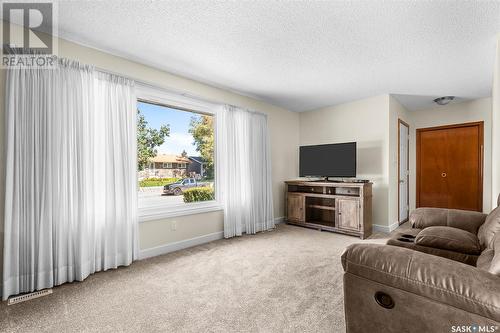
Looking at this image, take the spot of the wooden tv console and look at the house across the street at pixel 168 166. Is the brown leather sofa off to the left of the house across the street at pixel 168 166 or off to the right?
left

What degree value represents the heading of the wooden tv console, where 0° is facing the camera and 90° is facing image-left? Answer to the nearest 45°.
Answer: approximately 45°

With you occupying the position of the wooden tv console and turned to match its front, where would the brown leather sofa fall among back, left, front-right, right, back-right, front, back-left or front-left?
front-left

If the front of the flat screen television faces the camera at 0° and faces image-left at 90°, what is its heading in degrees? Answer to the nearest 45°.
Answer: approximately 45°

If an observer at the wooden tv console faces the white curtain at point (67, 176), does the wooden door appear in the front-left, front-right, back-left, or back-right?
back-left

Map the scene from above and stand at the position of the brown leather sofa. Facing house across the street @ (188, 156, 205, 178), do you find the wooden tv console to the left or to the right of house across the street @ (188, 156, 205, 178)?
right

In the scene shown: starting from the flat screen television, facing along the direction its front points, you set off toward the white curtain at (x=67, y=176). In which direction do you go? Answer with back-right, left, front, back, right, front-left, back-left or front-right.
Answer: front

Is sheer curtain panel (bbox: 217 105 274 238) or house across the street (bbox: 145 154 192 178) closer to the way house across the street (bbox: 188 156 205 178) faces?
the sheer curtain panel

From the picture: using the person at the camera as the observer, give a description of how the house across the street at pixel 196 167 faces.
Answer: facing the viewer and to the right of the viewer

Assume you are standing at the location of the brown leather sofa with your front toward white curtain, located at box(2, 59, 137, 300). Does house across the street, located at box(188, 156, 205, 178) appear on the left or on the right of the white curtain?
right

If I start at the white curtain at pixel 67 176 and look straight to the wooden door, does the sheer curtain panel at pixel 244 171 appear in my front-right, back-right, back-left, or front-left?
front-left

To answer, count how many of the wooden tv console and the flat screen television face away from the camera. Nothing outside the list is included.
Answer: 0
